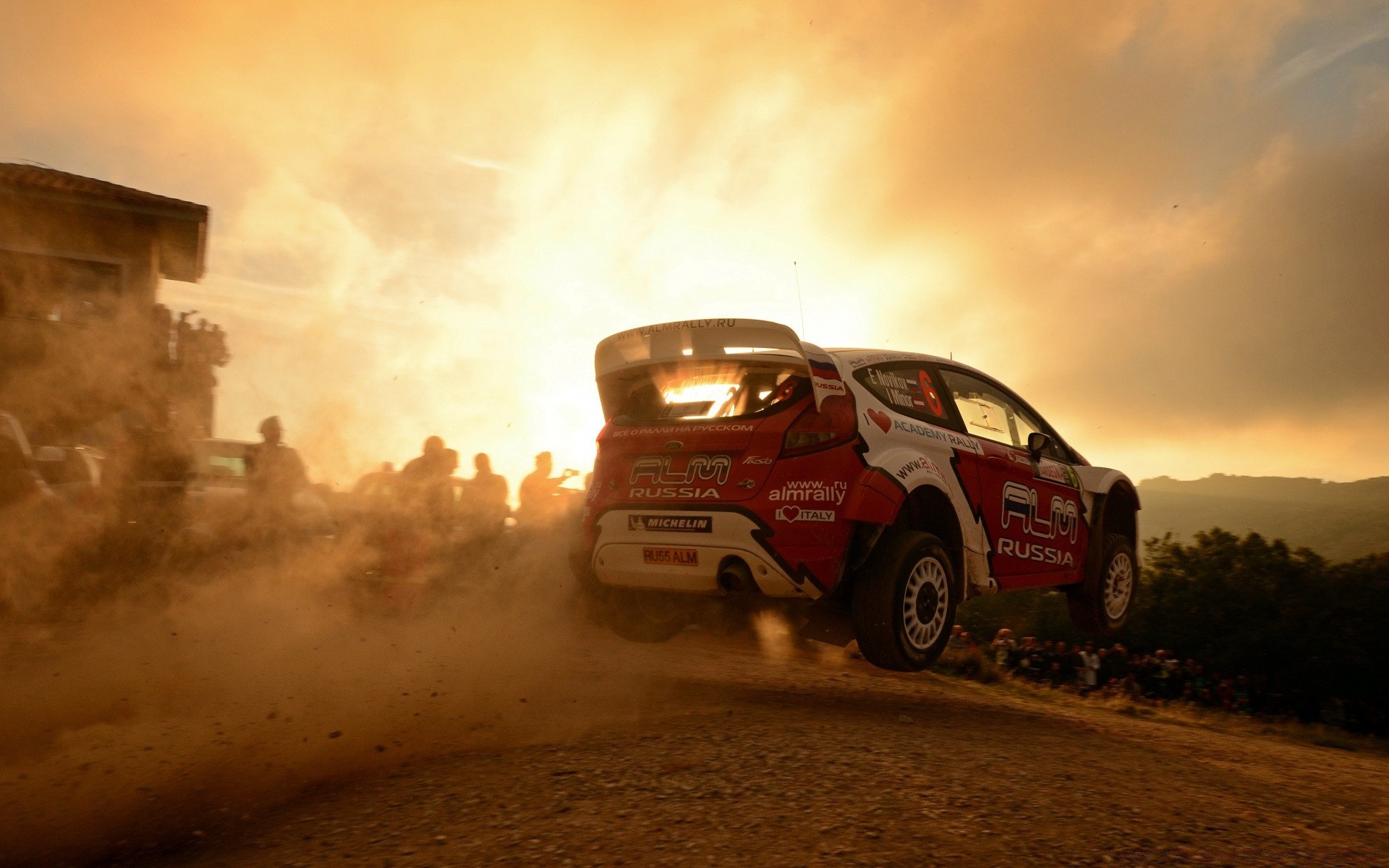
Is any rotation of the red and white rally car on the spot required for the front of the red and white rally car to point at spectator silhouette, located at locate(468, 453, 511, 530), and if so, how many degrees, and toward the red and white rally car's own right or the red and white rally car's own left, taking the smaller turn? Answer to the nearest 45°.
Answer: approximately 90° to the red and white rally car's own left

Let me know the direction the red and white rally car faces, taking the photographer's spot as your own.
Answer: facing away from the viewer and to the right of the viewer

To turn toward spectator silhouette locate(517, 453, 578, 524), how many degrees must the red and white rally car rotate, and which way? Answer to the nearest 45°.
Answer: approximately 90° to its left

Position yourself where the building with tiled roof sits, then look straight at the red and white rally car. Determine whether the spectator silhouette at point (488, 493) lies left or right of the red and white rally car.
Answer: left

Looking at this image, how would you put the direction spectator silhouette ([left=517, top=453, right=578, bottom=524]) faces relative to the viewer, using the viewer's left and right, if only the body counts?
facing to the right of the viewer

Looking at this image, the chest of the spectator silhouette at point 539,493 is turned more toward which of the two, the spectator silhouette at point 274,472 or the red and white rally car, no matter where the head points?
the red and white rally car

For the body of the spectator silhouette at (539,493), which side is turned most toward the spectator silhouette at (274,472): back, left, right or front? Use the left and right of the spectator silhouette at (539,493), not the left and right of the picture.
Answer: back

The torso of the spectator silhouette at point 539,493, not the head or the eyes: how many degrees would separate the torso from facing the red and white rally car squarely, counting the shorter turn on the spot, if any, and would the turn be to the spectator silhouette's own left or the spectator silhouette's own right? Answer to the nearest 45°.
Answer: approximately 45° to the spectator silhouette's own right
